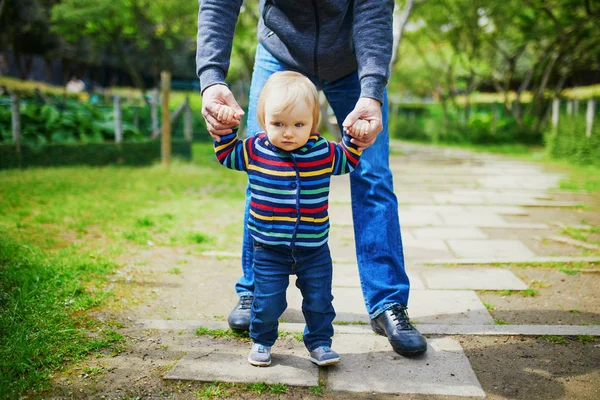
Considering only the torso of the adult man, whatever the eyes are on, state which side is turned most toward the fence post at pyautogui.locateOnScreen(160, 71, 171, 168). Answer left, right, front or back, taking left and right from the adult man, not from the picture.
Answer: back

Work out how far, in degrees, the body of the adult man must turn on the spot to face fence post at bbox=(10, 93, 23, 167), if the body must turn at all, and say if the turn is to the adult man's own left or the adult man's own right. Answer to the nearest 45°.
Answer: approximately 135° to the adult man's own right

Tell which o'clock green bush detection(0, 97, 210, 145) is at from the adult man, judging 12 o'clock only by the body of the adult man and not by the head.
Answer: The green bush is roughly at 5 o'clock from the adult man.

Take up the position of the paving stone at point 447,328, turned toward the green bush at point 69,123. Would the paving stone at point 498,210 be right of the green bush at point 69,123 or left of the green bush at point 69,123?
right

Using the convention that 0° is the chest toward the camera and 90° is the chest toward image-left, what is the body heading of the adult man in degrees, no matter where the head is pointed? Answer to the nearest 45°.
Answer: approximately 0°

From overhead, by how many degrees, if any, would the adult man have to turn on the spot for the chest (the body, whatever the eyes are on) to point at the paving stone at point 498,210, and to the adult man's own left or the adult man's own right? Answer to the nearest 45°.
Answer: approximately 135° to the adult man's own left

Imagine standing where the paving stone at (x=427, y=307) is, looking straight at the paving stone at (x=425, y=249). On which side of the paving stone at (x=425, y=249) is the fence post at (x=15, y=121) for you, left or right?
left

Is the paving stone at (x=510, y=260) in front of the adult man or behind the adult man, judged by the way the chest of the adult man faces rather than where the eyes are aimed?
behind

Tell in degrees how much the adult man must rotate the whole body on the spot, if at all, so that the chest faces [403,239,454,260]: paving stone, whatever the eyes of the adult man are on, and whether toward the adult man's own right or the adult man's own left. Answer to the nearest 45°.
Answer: approximately 135° to the adult man's own left

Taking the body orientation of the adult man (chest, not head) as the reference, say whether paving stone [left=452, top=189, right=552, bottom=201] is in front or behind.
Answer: behind

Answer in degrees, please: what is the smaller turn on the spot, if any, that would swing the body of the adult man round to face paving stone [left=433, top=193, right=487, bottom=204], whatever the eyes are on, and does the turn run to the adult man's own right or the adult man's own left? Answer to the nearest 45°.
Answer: approximately 180°

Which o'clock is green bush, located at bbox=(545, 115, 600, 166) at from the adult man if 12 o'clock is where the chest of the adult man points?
The green bush is roughly at 7 o'clock from the adult man.

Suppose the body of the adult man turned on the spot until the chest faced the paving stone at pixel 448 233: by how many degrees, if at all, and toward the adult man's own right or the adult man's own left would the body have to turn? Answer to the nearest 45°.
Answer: approximately 135° to the adult man's own left

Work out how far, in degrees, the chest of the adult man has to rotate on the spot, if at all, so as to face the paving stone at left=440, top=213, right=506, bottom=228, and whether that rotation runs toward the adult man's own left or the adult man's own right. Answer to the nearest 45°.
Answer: approximately 135° to the adult man's own left

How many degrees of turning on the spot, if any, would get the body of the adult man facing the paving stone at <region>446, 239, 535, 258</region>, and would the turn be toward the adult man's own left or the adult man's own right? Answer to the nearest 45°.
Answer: approximately 135° to the adult man's own left

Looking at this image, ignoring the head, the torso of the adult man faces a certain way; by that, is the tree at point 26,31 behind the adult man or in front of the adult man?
behind
